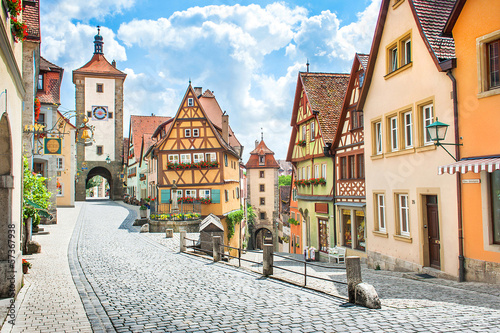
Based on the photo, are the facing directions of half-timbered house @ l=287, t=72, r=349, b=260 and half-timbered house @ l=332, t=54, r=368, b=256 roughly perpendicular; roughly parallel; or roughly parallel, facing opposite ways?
roughly parallel

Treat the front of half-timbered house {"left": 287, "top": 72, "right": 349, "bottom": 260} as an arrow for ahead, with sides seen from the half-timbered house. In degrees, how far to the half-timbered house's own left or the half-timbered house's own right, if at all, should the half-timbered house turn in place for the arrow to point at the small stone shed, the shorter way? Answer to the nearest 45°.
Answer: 0° — it already faces it

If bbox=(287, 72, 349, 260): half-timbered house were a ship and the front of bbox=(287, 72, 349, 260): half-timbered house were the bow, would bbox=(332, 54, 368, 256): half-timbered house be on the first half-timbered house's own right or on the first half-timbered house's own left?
on the first half-timbered house's own left

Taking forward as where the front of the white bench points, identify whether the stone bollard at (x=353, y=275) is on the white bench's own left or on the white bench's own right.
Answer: on the white bench's own left

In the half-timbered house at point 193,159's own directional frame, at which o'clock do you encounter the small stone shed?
The small stone shed is roughly at 12 o'clock from the half-timbered house.

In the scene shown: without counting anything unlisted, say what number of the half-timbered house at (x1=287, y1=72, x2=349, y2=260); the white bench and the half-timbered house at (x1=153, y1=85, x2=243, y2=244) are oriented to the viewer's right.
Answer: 0

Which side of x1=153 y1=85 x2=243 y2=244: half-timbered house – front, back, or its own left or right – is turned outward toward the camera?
front

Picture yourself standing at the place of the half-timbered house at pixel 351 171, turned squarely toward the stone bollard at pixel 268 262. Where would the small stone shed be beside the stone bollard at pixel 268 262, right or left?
right

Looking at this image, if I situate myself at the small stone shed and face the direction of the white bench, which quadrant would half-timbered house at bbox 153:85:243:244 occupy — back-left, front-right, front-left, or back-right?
front-left

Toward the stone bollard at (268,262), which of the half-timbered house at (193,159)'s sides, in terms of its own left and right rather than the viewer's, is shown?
front

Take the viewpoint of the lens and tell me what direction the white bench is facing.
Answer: facing the viewer and to the left of the viewer

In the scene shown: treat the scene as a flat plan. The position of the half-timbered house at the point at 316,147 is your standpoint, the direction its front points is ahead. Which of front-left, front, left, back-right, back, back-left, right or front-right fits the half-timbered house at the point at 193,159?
right

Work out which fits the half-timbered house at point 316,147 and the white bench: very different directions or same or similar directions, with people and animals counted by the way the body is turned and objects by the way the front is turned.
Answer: same or similar directions

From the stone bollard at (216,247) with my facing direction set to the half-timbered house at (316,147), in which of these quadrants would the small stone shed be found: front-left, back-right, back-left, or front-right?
front-left

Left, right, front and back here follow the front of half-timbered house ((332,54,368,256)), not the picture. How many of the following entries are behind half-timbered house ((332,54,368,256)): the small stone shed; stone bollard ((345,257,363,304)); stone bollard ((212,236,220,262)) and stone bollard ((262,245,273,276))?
0

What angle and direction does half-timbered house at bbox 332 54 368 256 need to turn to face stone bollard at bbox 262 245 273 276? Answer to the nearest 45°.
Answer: approximately 45° to its left
